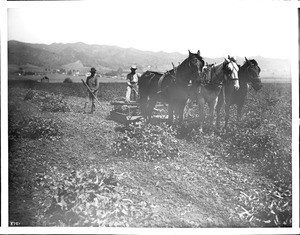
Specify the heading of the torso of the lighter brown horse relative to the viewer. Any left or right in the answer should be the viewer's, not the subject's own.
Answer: facing the viewer and to the right of the viewer

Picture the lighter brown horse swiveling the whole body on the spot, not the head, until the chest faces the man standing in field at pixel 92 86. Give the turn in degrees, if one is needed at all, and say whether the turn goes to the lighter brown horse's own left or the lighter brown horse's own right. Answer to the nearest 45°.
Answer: approximately 135° to the lighter brown horse's own right

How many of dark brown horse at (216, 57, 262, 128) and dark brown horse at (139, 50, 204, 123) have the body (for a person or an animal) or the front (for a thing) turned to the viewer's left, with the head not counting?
0

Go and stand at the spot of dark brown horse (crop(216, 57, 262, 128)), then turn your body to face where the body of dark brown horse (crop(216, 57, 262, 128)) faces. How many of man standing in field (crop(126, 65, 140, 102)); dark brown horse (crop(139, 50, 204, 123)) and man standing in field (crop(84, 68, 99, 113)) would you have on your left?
0

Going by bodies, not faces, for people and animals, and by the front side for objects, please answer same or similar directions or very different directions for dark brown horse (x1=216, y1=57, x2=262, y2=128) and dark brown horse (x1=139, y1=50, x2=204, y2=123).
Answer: same or similar directions

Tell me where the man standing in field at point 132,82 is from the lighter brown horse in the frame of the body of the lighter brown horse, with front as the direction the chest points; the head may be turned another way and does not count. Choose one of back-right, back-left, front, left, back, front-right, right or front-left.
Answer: back-right

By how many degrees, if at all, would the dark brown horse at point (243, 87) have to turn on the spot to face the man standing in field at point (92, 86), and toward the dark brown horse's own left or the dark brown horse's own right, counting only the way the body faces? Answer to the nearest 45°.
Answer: approximately 135° to the dark brown horse's own right

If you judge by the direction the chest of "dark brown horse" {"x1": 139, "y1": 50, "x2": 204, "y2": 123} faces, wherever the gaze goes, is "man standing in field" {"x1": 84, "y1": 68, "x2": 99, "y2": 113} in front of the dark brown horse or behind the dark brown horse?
behind

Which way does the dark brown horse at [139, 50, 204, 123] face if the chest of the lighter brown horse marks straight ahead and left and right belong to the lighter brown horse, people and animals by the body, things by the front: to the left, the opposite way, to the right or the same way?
the same way

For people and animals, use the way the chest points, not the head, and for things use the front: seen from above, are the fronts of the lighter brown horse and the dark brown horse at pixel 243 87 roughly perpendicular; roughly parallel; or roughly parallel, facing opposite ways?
roughly parallel

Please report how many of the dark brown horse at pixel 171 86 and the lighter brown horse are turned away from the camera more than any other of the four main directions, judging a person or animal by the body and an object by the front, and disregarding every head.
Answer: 0
